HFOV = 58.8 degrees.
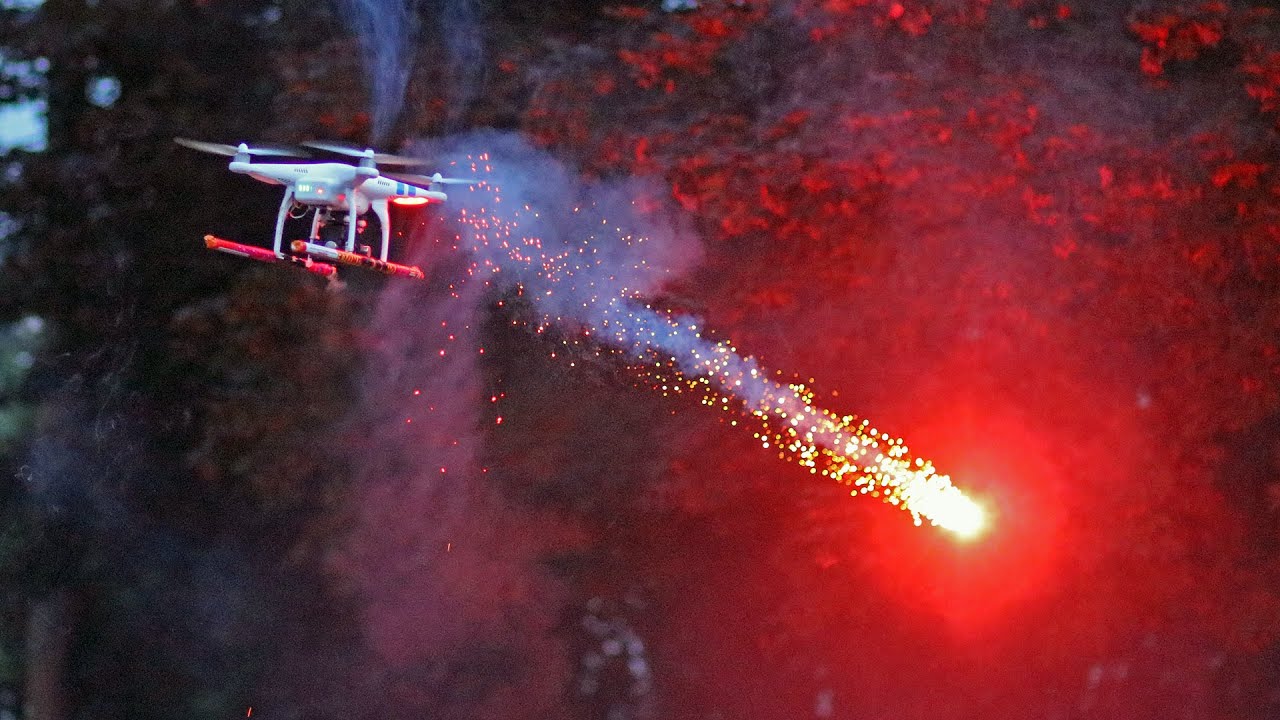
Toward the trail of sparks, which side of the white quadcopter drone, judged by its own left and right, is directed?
front

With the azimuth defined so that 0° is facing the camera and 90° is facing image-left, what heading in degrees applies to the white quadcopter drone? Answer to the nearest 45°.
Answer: approximately 225°

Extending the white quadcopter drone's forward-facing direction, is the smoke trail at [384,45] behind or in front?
in front
